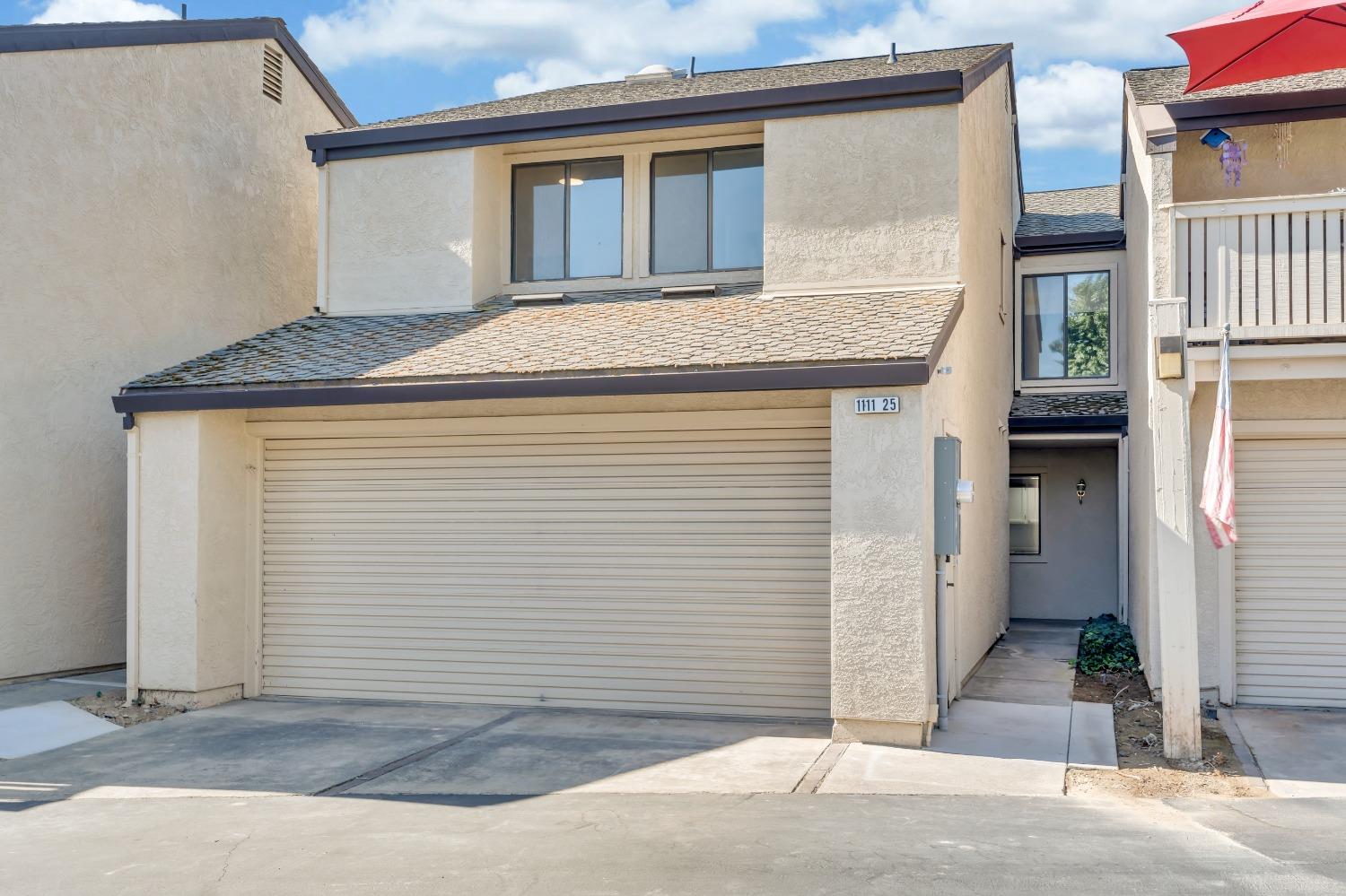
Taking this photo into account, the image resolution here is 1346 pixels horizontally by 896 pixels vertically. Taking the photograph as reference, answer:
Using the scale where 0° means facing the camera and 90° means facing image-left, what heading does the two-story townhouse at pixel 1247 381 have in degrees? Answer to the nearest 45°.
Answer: approximately 0°

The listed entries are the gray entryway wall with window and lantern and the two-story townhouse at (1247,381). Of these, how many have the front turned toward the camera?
2

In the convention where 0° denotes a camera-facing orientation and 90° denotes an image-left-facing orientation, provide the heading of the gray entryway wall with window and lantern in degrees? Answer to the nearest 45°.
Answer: approximately 0°

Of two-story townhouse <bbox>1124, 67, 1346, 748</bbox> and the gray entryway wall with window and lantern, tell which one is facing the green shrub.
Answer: the gray entryway wall with window and lantern

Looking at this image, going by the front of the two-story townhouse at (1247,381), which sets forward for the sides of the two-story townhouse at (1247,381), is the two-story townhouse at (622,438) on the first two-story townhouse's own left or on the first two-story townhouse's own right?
on the first two-story townhouse's own right

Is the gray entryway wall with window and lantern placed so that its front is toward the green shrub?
yes

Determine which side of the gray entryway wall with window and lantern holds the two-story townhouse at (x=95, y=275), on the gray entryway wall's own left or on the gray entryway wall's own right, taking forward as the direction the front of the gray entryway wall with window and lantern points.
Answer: on the gray entryway wall's own right
